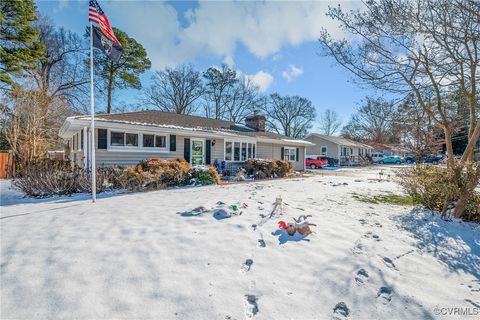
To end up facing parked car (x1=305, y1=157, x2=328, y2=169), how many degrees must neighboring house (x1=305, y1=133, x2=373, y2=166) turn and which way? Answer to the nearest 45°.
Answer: approximately 45° to its right

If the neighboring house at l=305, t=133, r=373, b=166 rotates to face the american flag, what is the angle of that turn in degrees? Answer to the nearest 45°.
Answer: approximately 45° to its right

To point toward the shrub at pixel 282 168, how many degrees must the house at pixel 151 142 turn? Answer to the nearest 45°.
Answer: approximately 45° to its left

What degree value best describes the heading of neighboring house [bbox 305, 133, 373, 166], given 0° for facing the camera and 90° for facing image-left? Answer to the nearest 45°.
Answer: approximately 315°

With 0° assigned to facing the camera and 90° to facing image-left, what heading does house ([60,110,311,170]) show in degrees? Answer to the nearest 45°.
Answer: approximately 315°
